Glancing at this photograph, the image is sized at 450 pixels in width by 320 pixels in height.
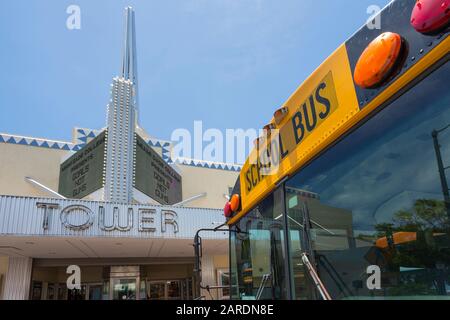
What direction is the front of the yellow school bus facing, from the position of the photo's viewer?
facing the viewer and to the left of the viewer

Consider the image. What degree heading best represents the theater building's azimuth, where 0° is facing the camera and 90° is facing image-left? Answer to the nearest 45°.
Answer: approximately 0°

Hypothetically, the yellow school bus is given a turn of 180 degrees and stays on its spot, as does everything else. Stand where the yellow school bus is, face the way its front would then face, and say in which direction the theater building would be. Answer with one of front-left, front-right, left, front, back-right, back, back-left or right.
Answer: left
